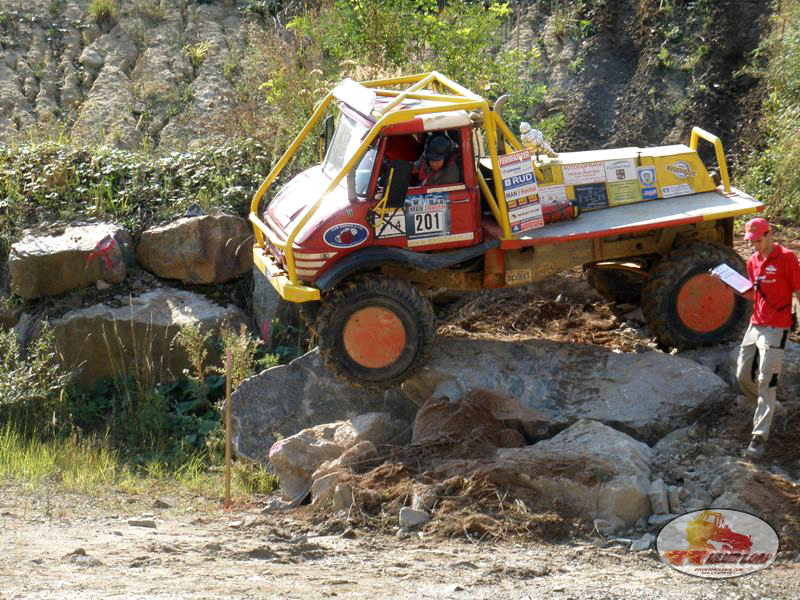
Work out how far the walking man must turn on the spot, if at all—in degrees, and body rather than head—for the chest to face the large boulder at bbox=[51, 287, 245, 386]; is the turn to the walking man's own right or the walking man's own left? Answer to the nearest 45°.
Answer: approximately 45° to the walking man's own right

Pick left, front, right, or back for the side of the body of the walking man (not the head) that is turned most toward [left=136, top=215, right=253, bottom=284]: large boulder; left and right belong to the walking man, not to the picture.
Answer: right

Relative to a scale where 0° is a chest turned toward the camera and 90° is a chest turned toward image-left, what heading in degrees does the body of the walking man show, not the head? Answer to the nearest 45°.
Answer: approximately 45°

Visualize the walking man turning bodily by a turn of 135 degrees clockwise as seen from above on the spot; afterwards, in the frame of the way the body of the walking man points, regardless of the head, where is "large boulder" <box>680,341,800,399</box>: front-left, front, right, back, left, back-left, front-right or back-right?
front

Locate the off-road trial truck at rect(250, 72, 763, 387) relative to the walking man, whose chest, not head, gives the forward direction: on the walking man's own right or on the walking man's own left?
on the walking man's own right

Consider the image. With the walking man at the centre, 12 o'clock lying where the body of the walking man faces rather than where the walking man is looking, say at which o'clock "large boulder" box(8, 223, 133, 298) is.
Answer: The large boulder is roughly at 2 o'clock from the walking man.

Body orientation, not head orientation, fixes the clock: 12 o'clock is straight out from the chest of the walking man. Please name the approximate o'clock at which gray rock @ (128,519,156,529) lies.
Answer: The gray rock is roughly at 1 o'clock from the walking man.
